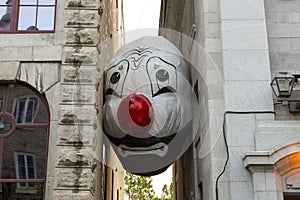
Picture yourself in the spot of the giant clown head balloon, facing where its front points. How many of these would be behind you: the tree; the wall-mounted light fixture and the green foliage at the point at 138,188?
2

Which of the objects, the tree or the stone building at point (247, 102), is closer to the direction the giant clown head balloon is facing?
the stone building

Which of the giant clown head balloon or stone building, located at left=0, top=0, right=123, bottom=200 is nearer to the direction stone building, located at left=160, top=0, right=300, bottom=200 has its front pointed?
the stone building

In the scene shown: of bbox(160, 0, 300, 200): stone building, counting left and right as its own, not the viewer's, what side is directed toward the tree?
back

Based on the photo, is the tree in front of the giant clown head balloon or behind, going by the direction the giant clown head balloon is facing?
behind

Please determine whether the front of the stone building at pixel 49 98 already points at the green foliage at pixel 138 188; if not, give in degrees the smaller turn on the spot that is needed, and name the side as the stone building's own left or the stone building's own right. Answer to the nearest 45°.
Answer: approximately 180°

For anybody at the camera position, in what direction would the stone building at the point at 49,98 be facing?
facing the viewer

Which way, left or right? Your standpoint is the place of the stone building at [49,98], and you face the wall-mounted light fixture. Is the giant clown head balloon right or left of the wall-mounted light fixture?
left

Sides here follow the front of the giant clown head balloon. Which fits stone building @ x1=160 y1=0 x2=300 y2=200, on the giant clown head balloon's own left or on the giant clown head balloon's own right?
on the giant clown head balloon's own left

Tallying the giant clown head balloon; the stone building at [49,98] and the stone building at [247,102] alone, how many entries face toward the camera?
3

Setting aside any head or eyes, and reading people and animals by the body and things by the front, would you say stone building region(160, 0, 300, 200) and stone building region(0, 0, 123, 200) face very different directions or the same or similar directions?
same or similar directions
